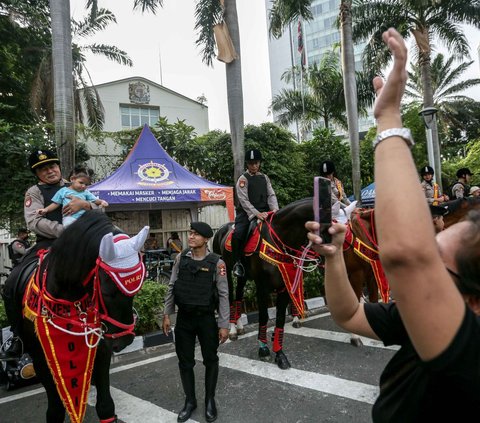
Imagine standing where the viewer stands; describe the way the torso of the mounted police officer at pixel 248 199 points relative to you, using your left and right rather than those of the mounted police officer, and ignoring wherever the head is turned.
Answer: facing the viewer and to the right of the viewer

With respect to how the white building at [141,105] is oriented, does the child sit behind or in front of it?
in front

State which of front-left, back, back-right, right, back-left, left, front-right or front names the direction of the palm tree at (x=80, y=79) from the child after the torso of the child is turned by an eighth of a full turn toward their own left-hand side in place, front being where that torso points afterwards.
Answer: left

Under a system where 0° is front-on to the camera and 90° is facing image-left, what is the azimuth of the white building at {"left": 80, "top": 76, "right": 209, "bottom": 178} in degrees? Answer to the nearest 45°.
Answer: approximately 0°

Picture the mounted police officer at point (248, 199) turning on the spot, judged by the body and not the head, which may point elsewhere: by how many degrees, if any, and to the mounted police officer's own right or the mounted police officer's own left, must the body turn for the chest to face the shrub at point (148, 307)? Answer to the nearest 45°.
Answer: approximately 135° to the mounted police officer's own right

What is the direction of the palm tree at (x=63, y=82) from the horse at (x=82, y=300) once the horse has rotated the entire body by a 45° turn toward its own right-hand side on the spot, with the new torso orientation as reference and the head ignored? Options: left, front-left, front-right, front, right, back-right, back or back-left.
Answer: back

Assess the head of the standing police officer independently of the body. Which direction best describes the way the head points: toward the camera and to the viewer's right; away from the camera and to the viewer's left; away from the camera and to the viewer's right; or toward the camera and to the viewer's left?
toward the camera and to the viewer's left

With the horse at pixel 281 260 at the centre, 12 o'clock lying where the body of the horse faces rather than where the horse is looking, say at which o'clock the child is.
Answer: The child is roughly at 3 o'clock from the horse.
